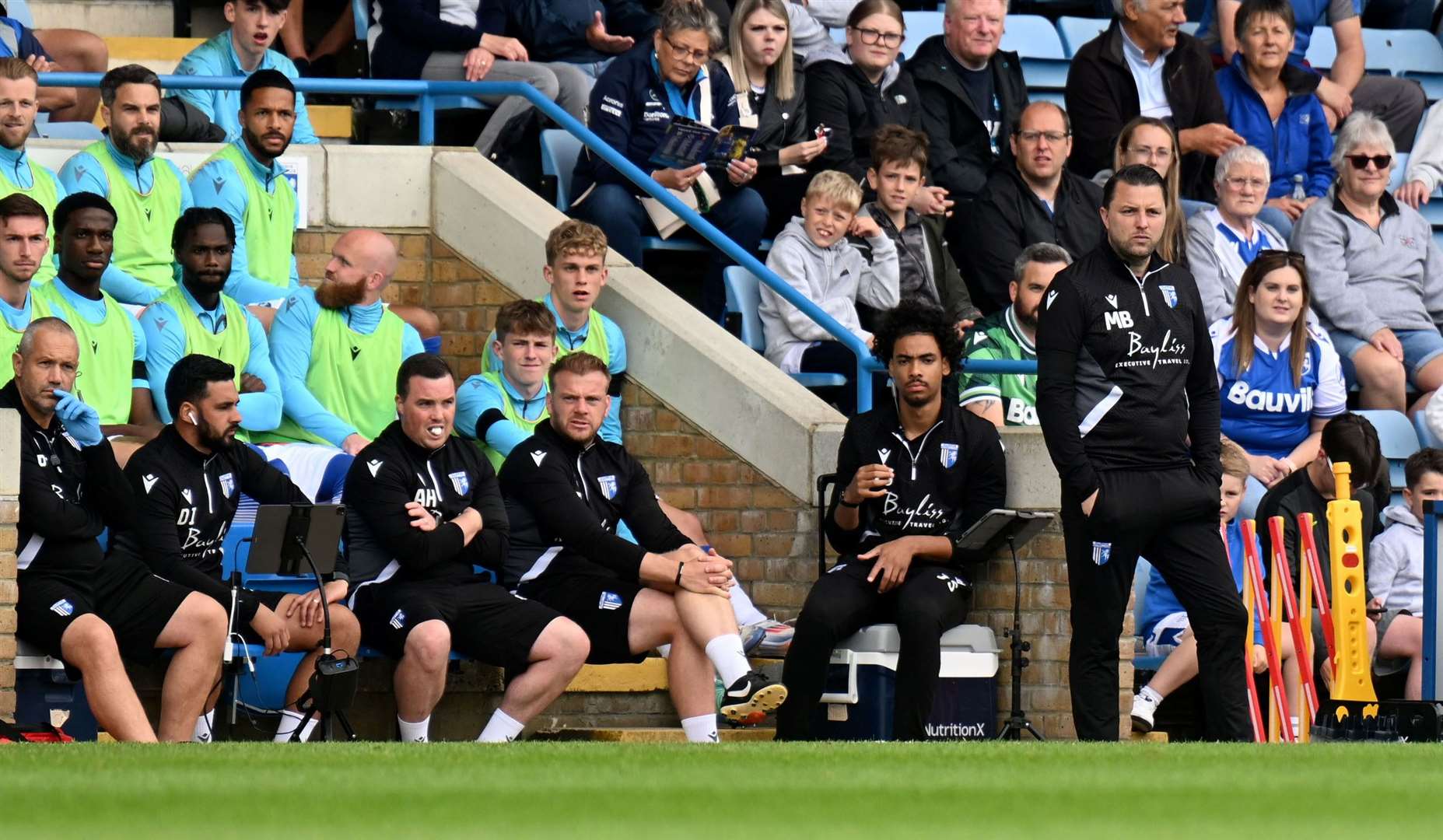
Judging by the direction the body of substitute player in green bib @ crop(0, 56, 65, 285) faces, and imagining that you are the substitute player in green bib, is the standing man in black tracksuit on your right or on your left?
on your left

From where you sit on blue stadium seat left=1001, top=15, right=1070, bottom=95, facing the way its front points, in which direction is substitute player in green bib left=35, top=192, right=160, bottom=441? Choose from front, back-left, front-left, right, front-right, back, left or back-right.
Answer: front-right

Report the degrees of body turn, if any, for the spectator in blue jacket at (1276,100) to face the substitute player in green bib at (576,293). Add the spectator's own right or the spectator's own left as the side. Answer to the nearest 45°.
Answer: approximately 45° to the spectator's own right

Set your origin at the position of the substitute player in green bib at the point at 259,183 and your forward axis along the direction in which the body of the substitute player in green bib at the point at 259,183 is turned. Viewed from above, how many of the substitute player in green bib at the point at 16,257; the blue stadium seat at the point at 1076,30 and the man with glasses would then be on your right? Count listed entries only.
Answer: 1

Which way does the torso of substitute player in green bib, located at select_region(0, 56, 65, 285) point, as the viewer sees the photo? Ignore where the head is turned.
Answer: toward the camera

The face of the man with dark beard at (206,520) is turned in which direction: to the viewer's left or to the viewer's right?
to the viewer's right

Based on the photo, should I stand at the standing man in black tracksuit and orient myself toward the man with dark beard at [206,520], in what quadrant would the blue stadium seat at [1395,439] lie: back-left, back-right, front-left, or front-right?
back-right

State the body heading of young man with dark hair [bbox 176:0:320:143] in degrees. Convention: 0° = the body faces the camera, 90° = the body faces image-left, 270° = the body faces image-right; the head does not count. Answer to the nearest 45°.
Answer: approximately 315°

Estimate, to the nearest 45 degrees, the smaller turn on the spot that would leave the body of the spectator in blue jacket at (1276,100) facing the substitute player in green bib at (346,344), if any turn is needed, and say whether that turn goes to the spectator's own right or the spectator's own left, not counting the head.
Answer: approximately 45° to the spectator's own right

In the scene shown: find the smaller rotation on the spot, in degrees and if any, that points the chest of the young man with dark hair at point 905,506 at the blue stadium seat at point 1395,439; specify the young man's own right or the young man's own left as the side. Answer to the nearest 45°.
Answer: approximately 135° to the young man's own left

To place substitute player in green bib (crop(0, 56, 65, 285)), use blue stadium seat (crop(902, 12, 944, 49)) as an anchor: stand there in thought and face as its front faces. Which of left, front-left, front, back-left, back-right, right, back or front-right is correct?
front-right

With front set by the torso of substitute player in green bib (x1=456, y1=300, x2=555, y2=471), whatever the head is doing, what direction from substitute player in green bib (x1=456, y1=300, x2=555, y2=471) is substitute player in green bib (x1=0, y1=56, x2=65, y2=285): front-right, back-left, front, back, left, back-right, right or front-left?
back-right

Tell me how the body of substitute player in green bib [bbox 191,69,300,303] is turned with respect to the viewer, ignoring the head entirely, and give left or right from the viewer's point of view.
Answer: facing the viewer and to the right of the viewer
